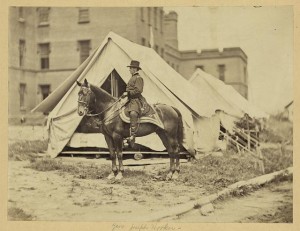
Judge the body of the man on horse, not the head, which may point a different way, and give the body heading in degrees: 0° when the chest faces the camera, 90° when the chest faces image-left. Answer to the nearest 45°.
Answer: approximately 90°

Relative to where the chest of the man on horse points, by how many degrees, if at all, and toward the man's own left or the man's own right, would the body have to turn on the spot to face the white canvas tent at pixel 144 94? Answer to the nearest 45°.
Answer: approximately 90° to the man's own right

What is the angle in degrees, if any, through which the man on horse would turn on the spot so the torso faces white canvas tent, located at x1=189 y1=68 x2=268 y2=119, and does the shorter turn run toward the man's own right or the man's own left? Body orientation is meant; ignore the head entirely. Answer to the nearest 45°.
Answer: approximately 135° to the man's own right

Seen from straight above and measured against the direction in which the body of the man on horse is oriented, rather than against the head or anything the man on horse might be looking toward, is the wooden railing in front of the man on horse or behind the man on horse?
behind

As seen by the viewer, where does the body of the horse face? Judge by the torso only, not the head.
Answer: to the viewer's left

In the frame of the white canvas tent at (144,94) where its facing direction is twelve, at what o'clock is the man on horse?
The man on horse is roughly at 11 o'clock from the white canvas tent.
